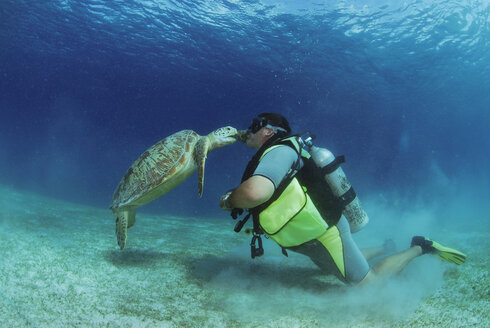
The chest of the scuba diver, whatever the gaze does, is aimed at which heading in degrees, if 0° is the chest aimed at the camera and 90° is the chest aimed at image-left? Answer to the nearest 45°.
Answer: approximately 90°

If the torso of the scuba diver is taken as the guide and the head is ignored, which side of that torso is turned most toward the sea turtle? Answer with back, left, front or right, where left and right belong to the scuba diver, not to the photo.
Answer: front

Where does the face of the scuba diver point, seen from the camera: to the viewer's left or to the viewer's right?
to the viewer's left
